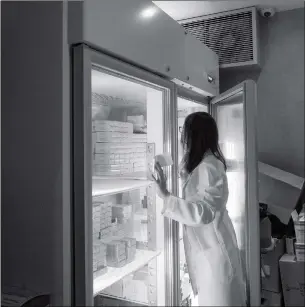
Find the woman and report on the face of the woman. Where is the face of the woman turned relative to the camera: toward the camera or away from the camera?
away from the camera

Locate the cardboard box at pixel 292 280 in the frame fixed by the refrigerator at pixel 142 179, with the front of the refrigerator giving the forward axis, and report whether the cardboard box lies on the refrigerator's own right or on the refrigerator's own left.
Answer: on the refrigerator's own left

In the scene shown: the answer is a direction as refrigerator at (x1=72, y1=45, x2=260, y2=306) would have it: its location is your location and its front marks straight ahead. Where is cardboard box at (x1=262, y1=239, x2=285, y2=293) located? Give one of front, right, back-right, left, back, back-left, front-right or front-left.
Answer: left

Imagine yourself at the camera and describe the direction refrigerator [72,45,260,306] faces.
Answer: facing the viewer and to the right of the viewer
